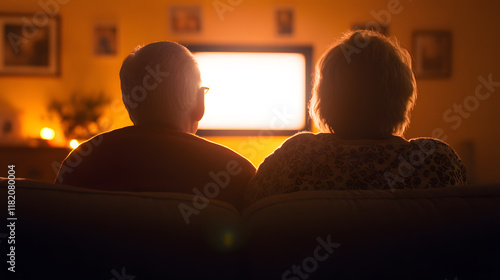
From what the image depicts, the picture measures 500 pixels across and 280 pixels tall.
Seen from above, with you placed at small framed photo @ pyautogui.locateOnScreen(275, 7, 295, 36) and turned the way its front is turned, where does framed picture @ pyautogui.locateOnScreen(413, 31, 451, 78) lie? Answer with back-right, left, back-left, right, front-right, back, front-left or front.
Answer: left

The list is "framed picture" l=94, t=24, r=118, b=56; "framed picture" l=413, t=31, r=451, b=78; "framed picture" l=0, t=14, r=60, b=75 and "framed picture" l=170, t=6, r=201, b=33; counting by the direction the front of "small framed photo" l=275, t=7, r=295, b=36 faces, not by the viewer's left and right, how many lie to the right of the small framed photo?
3

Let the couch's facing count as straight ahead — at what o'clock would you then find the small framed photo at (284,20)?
The small framed photo is roughly at 12 o'clock from the couch.

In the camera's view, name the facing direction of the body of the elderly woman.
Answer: away from the camera

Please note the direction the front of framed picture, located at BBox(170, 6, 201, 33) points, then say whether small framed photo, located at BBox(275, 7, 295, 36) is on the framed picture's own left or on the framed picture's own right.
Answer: on the framed picture's own left

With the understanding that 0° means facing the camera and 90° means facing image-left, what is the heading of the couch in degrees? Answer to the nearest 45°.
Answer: approximately 180°

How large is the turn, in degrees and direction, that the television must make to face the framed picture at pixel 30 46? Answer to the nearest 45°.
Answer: approximately 90° to its right

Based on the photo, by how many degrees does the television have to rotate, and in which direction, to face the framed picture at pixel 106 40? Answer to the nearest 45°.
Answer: approximately 90° to its right

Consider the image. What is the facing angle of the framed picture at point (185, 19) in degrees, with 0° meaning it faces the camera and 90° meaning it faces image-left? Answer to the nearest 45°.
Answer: approximately 0°

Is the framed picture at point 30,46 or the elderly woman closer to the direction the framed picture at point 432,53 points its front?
the elderly woman

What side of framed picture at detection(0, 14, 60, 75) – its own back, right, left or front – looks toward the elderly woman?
front

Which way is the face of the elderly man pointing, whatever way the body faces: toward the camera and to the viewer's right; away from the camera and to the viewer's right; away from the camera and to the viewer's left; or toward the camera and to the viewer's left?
away from the camera and to the viewer's right

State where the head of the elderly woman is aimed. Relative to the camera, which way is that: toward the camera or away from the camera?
away from the camera
